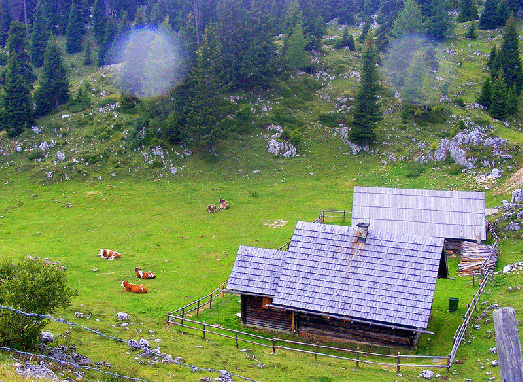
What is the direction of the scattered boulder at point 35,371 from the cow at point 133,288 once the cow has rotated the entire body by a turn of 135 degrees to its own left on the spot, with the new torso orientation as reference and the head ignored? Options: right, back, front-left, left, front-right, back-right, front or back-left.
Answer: front-right

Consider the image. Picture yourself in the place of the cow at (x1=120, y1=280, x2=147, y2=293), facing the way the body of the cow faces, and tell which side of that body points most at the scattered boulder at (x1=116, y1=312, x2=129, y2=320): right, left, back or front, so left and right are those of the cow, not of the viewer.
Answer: left

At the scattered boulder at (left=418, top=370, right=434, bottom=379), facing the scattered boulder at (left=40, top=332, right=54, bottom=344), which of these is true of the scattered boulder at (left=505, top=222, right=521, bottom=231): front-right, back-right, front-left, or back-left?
back-right

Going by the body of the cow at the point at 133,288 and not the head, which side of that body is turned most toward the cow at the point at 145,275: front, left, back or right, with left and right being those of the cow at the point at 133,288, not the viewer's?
right

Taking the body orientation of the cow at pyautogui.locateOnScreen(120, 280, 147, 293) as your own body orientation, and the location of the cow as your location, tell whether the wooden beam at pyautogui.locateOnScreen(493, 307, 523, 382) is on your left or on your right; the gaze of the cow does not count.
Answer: on your left

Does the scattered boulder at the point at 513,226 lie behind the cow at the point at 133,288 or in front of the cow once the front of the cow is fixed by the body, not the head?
behind

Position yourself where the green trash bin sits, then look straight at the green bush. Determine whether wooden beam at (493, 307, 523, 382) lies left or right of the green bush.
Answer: left

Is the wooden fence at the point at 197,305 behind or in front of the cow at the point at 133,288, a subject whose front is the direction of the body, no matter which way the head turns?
behind

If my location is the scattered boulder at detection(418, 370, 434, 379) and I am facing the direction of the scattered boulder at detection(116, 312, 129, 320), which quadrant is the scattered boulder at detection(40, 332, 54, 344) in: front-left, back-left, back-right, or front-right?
front-left

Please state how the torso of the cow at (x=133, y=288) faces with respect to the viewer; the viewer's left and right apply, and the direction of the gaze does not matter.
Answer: facing to the left of the viewer

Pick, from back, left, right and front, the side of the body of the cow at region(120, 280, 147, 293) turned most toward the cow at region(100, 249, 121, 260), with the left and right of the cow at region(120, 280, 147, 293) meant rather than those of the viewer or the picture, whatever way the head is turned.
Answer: right

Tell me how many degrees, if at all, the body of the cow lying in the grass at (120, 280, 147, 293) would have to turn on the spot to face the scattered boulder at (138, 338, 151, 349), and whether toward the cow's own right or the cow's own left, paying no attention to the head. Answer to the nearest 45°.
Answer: approximately 90° to the cow's own left

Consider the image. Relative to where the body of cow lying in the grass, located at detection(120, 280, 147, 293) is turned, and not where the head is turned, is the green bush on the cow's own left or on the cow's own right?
on the cow's own left
